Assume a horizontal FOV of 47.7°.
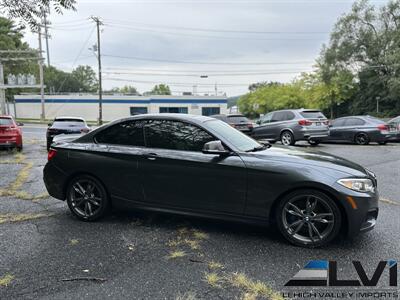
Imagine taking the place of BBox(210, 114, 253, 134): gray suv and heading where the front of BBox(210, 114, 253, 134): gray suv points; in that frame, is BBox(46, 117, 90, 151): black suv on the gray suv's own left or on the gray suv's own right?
on the gray suv's own left

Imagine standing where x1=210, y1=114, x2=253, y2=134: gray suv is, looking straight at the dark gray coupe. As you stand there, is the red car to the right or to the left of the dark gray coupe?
right

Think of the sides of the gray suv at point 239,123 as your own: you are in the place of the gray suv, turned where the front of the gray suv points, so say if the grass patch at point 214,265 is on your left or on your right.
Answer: on your left

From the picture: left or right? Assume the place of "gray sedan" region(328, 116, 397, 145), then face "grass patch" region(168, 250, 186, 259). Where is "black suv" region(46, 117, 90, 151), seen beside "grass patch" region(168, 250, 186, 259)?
right

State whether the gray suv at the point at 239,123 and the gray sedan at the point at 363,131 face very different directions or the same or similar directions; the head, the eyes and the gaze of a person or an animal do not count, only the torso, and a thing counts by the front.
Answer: same or similar directions

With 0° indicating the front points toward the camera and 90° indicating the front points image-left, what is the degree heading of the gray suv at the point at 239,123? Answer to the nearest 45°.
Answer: approximately 135°

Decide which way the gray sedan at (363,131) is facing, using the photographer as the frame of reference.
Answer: facing away from the viewer and to the left of the viewer

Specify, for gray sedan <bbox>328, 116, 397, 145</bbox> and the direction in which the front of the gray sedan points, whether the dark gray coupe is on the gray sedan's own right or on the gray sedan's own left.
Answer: on the gray sedan's own left

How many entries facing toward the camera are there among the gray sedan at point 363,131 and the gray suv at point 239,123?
0

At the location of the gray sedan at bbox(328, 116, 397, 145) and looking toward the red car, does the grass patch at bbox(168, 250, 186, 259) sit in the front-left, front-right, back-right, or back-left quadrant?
front-left

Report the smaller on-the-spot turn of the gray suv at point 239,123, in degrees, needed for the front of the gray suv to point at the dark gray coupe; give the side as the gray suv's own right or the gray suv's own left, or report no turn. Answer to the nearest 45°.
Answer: approximately 135° to the gray suv's own left

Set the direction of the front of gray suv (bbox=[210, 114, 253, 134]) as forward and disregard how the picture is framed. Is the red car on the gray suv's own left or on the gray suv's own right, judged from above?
on the gray suv's own left

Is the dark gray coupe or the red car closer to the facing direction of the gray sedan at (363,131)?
the red car
